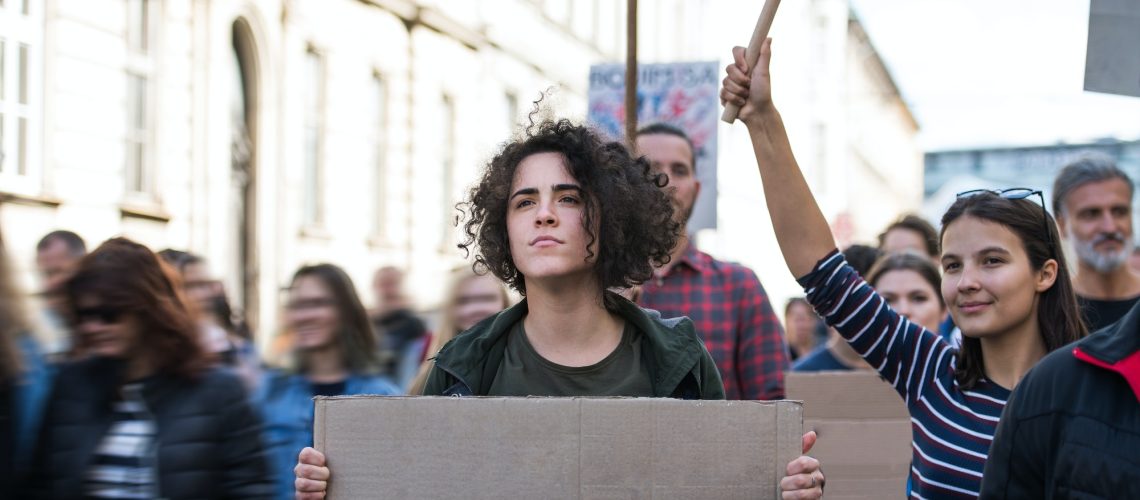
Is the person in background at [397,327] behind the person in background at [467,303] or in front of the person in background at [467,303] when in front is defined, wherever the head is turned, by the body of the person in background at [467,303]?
behind

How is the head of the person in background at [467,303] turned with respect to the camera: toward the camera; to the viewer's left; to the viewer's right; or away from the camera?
toward the camera

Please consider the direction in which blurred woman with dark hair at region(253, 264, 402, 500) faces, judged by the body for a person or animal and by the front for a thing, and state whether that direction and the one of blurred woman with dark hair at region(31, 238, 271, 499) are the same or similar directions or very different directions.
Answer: same or similar directions

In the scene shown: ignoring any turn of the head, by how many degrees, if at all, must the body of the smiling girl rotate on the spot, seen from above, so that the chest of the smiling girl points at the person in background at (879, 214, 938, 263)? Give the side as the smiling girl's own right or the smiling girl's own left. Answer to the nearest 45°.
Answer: approximately 135° to the smiling girl's own right

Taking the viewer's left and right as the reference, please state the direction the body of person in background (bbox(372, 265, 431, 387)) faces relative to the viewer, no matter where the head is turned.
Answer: facing the viewer

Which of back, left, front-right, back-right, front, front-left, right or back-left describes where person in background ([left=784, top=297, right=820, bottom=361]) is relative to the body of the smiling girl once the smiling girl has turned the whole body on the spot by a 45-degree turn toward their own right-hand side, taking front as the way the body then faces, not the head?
right

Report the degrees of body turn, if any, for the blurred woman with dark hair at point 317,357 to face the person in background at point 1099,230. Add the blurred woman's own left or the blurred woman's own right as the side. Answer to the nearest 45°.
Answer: approximately 135° to the blurred woman's own left

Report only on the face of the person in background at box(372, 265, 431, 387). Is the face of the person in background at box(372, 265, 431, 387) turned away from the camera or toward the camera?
toward the camera

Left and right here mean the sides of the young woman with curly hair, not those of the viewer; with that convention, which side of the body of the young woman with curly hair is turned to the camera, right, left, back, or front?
front

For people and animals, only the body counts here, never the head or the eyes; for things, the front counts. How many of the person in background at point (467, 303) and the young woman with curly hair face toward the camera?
2

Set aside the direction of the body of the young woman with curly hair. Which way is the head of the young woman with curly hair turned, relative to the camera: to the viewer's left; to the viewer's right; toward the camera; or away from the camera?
toward the camera

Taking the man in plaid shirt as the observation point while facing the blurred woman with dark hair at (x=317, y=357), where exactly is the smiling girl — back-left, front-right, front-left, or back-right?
back-left

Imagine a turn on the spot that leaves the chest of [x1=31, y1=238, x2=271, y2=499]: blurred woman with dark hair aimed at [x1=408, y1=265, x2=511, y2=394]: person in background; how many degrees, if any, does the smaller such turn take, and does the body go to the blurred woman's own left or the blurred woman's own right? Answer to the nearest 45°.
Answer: approximately 180°

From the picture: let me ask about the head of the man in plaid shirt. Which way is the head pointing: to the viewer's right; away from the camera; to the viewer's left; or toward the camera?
toward the camera
